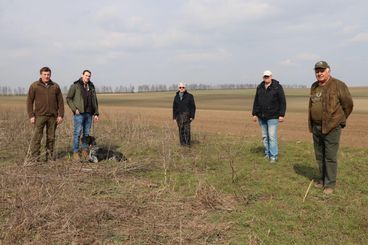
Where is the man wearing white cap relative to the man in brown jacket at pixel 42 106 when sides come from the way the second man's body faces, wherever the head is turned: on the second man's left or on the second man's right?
on the second man's left

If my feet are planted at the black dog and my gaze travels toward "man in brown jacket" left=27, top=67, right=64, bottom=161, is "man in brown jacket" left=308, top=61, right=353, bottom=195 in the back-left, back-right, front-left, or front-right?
back-left

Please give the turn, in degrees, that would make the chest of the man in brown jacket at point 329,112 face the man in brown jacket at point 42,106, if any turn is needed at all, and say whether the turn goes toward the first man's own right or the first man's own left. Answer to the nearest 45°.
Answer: approximately 45° to the first man's own right

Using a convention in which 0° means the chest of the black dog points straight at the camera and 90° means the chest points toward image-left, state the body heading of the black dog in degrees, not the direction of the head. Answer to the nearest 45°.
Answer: approximately 90°

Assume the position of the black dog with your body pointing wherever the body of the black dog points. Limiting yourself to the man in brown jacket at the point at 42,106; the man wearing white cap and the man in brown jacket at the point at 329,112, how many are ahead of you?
1

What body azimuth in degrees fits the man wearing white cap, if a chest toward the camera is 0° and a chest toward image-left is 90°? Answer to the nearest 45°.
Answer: approximately 0°

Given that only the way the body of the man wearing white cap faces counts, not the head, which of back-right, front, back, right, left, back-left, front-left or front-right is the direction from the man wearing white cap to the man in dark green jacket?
right

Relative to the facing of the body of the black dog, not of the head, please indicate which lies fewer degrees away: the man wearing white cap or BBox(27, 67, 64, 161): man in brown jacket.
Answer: the man in brown jacket

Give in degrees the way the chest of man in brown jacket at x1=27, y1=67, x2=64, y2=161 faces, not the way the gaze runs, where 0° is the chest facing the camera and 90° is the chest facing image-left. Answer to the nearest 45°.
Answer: approximately 0°
